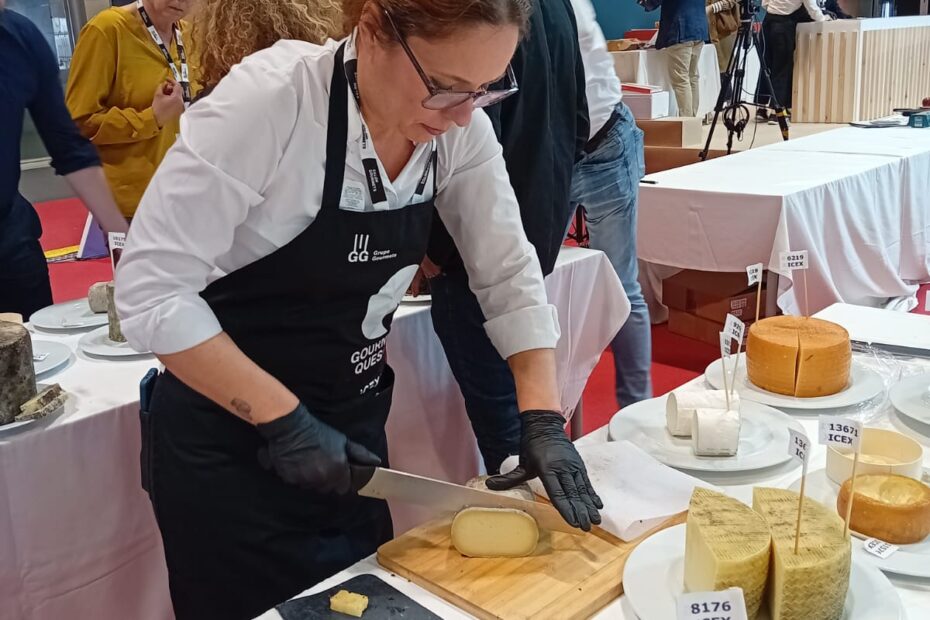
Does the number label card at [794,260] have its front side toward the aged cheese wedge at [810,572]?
yes

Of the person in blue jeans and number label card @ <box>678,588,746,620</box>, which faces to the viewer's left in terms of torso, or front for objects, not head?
the person in blue jeans

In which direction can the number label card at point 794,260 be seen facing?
toward the camera

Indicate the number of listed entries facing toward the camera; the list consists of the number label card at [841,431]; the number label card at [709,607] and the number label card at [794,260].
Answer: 3

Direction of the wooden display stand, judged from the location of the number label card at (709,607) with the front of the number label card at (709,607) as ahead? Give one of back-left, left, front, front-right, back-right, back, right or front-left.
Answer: back

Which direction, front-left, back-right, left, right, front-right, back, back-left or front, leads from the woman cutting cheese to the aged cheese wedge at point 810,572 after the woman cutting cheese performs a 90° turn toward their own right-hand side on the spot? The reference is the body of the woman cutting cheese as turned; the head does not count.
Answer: left

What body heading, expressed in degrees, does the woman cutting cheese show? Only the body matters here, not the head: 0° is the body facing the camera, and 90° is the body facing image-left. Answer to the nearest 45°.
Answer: approximately 315°

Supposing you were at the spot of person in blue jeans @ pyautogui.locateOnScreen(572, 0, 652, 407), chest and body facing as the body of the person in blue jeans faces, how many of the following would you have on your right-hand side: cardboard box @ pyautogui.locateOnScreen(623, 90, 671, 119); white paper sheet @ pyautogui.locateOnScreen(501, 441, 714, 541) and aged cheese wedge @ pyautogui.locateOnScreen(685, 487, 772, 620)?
1

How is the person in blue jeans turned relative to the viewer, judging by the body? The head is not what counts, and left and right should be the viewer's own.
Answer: facing to the left of the viewer

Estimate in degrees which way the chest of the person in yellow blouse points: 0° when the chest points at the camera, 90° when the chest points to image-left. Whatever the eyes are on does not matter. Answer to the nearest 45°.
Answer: approximately 315°

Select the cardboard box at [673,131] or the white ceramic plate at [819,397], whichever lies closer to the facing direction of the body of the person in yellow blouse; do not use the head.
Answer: the white ceramic plate

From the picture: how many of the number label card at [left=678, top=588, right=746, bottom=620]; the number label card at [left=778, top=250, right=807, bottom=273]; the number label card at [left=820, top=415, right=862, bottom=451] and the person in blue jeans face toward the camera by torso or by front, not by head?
3
